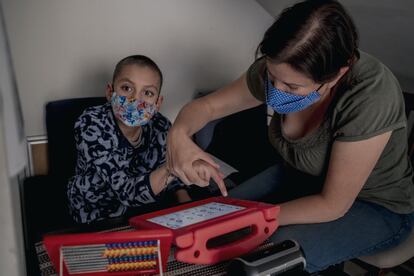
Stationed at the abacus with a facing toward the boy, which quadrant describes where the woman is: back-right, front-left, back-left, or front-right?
front-right

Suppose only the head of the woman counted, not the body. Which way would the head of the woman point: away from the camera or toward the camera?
toward the camera

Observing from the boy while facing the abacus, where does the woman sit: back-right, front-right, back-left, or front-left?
front-left

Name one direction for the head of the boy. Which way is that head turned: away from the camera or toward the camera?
toward the camera
